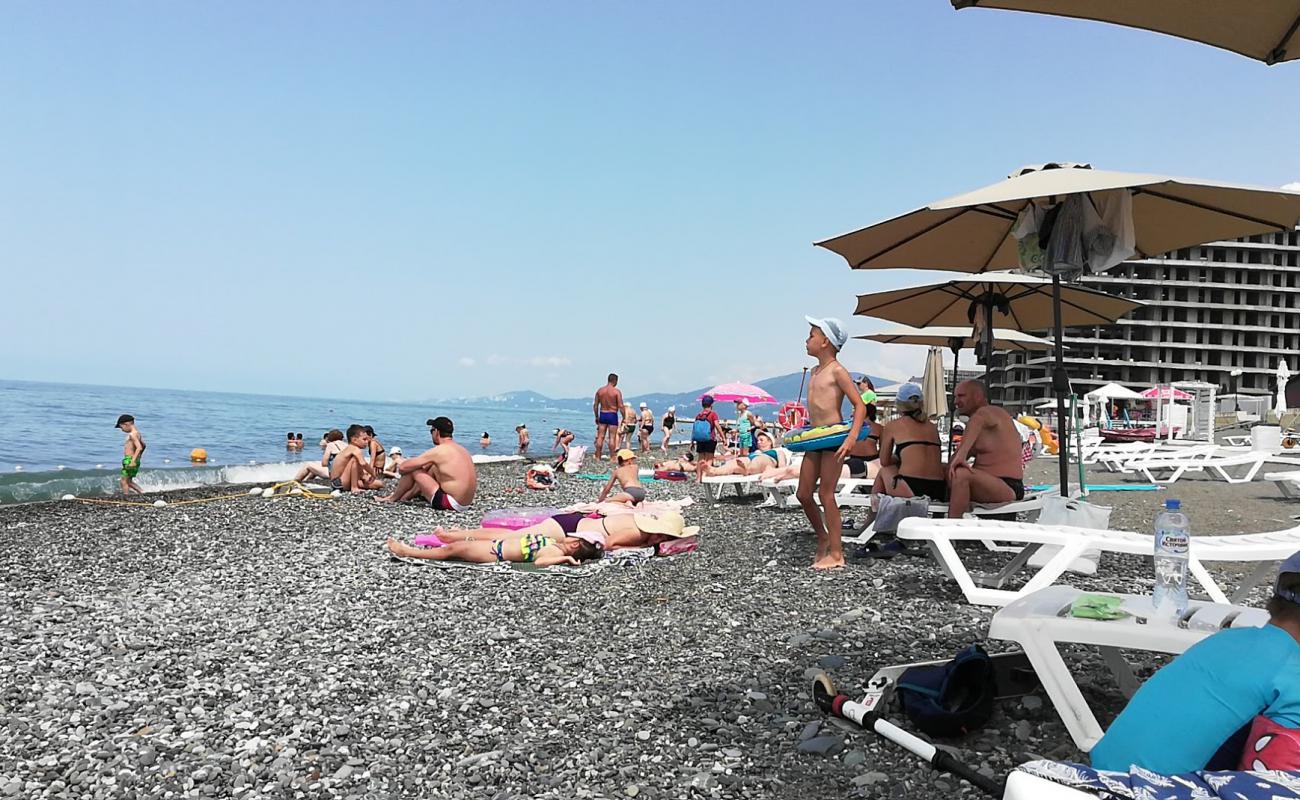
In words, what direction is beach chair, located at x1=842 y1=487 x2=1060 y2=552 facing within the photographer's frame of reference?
facing to the left of the viewer

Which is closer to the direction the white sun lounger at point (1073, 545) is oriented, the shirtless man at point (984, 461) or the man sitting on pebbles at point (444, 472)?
the man sitting on pebbles

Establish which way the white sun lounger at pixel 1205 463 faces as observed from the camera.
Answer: facing to the left of the viewer

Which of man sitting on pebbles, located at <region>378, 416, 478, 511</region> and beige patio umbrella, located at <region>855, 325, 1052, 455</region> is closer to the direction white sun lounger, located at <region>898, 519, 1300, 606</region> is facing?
the man sitting on pebbles

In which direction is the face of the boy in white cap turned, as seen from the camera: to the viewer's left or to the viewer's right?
to the viewer's left

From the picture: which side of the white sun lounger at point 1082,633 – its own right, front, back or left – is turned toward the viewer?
left

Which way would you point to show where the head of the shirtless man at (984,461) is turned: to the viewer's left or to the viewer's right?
to the viewer's left

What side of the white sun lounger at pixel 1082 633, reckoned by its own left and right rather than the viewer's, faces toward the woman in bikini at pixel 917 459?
right

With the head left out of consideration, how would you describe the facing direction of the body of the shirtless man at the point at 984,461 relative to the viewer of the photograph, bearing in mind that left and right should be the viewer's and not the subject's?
facing to the left of the viewer

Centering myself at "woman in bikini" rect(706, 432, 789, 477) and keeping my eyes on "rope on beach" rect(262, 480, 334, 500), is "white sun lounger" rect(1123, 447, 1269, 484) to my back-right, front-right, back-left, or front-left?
back-right
